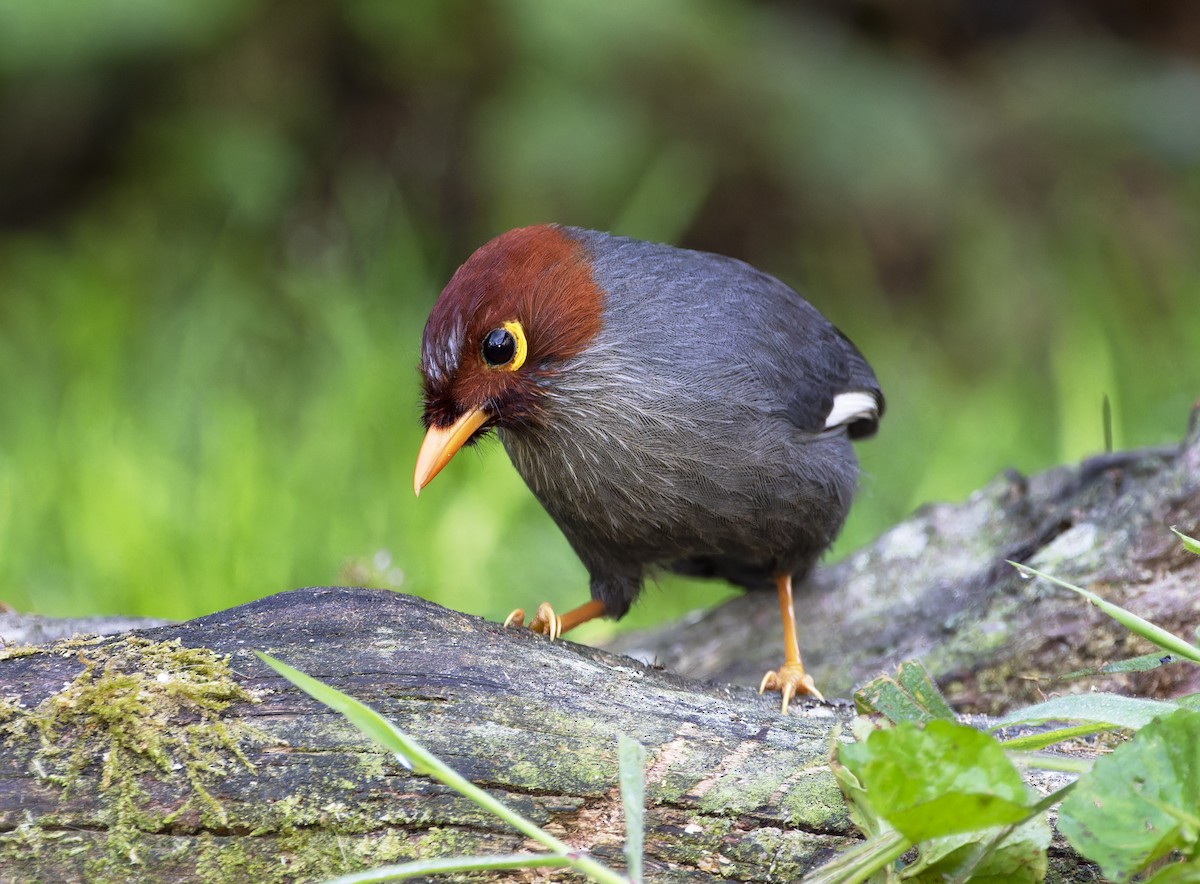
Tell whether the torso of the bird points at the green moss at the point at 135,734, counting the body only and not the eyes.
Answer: yes
